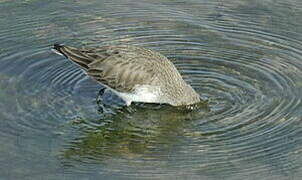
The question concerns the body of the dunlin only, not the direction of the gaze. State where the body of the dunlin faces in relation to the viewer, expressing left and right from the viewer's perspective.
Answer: facing to the right of the viewer
